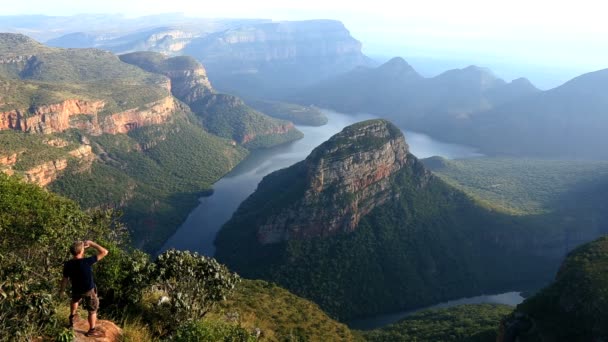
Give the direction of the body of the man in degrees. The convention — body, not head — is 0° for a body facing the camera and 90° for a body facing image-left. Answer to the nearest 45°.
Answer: approximately 225°

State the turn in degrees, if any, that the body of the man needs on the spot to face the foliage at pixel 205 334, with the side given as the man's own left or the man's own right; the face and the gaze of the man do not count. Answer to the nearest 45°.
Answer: approximately 45° to the man's own right
